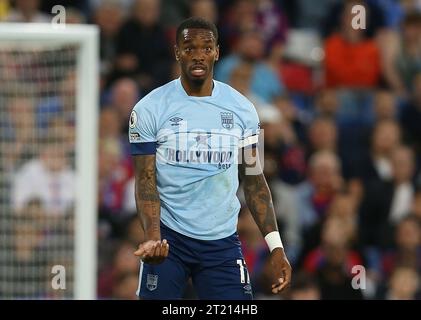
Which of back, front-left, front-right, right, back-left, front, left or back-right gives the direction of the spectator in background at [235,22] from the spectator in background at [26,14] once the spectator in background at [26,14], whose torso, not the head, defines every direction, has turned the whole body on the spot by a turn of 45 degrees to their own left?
front-left

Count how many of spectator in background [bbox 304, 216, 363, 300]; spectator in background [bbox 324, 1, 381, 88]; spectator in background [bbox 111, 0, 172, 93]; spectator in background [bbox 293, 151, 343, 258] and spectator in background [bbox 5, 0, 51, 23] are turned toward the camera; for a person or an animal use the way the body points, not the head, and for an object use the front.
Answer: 5

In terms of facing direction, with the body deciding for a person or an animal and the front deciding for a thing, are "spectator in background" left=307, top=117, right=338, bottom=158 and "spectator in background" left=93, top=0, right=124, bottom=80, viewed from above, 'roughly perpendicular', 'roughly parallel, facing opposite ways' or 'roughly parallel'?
roughly parallel

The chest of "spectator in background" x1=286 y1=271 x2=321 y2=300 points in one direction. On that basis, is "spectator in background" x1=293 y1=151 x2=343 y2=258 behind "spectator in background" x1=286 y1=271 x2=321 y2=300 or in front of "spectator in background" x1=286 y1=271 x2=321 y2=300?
behind

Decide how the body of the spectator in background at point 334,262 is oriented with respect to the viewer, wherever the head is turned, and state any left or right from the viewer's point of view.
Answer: facing the viewer

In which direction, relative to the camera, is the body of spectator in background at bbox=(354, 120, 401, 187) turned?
toward the camera

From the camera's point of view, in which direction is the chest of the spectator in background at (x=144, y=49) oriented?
toward the camera

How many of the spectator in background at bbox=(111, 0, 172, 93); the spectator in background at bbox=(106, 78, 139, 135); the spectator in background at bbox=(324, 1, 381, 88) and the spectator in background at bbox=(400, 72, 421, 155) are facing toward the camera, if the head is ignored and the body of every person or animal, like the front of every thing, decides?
4

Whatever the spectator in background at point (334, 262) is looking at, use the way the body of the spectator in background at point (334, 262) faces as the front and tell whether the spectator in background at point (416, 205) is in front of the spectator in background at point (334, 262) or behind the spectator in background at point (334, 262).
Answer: behind

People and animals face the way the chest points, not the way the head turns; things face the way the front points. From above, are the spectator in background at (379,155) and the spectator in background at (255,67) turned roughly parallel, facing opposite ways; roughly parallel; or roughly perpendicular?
roughly parallel

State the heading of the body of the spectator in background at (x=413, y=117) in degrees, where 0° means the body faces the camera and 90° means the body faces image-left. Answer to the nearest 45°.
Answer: approximately 0°

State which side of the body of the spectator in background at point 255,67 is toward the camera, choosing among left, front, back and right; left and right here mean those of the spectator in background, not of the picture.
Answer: front
